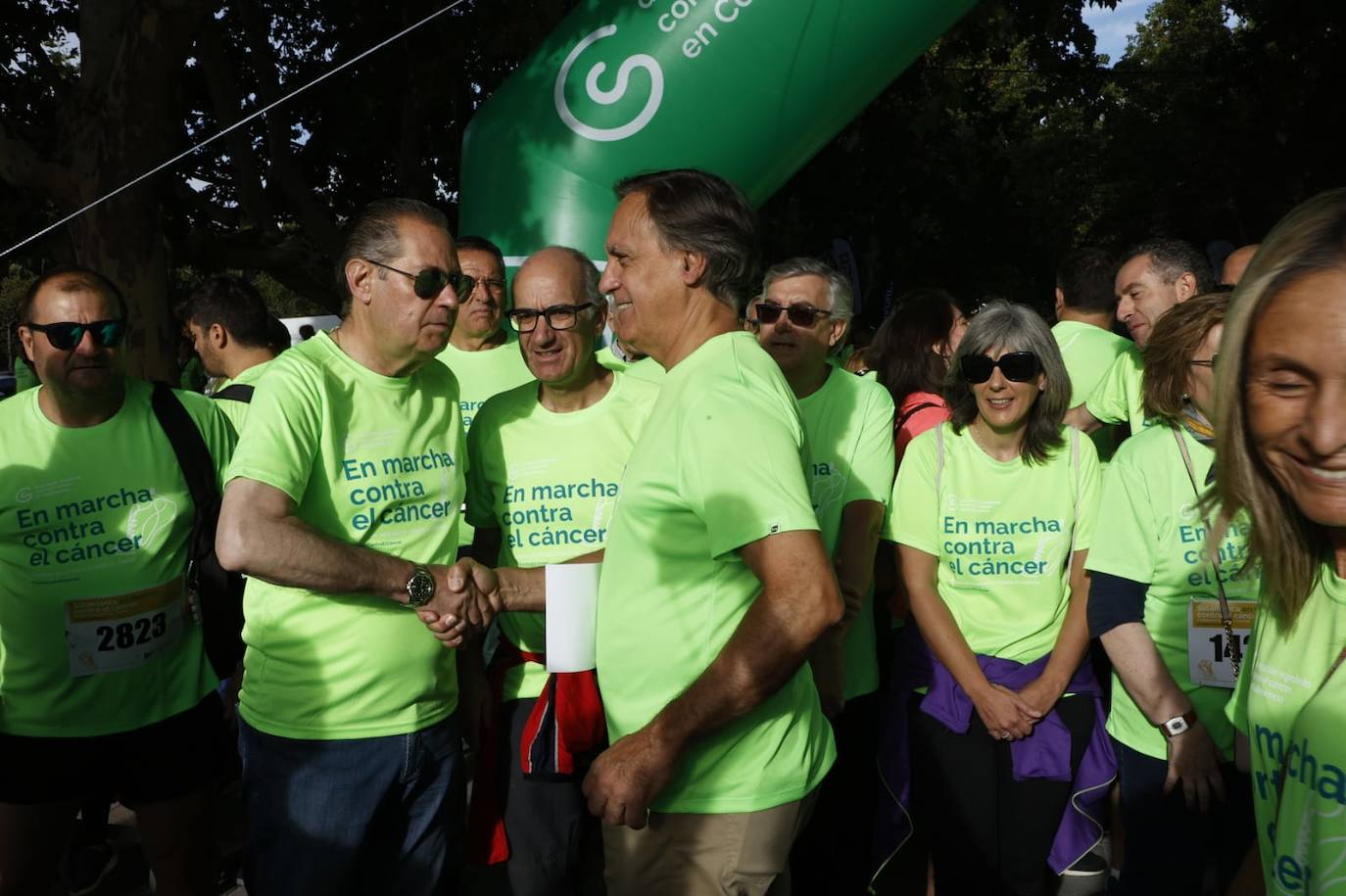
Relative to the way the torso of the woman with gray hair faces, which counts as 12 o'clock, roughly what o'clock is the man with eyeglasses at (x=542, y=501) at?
The man with eyeglasses is roughly at 2 o'clock from the woman with gray hair.

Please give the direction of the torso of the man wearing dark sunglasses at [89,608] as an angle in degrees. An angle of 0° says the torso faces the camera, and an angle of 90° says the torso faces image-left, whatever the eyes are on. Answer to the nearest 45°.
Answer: approximately 0°

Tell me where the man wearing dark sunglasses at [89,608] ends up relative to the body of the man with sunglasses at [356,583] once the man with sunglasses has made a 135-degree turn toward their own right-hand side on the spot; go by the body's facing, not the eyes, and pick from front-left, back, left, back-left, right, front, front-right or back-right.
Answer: front-right

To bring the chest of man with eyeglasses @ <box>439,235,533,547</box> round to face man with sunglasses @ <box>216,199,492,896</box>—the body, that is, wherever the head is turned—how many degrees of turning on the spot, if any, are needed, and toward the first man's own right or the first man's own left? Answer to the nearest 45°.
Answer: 0° — they already face them

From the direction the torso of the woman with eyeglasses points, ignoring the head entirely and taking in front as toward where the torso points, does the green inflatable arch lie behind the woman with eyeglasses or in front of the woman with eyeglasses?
behind
